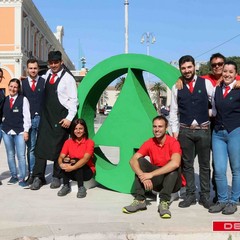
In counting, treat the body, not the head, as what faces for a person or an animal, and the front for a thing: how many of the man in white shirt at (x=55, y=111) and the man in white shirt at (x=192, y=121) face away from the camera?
0

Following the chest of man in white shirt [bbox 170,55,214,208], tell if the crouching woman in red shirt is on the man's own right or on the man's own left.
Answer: on the man's own right

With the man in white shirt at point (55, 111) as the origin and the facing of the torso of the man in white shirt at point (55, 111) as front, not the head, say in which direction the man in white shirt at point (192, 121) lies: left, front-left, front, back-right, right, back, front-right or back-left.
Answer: left

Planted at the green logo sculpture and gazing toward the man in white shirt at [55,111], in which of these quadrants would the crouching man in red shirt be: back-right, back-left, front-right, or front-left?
back-left

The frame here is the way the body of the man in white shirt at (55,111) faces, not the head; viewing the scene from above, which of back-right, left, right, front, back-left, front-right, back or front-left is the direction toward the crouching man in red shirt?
left

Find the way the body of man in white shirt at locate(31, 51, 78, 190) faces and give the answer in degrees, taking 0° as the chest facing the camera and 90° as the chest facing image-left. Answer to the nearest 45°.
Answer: approximately 45°

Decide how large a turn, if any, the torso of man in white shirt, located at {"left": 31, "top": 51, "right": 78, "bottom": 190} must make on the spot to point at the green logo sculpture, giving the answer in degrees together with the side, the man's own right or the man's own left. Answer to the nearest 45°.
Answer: approximately 135° to the man's own left
